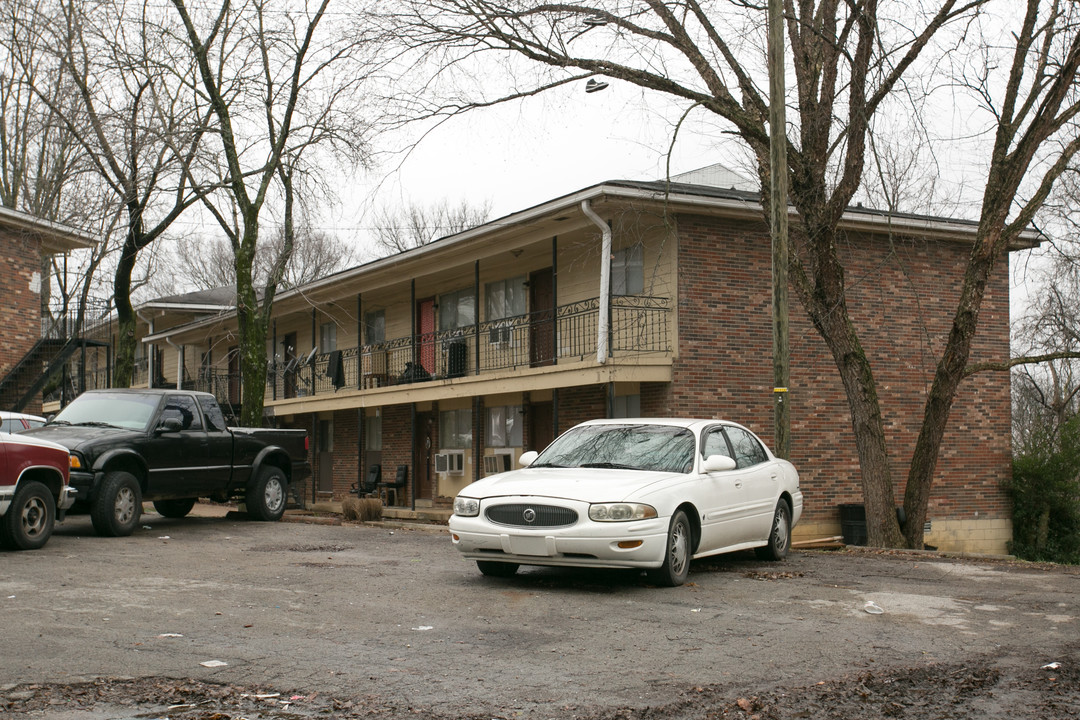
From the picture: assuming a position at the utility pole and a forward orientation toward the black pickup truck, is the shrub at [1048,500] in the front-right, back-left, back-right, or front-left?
back-right

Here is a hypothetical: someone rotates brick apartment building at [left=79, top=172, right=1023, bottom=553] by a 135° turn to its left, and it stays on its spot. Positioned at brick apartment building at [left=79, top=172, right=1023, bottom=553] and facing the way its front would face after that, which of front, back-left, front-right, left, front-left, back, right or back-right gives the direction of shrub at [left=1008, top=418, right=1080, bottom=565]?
front

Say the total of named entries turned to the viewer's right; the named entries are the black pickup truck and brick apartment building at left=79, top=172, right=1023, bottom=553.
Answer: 0

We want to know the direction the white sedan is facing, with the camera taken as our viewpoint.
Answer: facing the viewer and to the left of the viewer

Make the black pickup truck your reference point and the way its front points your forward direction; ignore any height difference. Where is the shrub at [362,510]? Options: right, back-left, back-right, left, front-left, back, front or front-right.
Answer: back

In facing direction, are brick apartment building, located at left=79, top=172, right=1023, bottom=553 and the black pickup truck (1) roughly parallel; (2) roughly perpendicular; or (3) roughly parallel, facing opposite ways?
roughly parallel

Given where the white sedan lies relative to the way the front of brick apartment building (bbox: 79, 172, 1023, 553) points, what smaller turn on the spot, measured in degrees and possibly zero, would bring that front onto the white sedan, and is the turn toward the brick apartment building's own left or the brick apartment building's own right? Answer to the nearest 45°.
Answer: approximately 45° to the brick apartment building's own left

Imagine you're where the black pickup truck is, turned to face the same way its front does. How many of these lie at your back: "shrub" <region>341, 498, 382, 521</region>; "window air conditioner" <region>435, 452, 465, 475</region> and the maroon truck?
2

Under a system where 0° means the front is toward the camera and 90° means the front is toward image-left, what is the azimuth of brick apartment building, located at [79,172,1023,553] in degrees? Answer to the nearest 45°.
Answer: approximately 45°

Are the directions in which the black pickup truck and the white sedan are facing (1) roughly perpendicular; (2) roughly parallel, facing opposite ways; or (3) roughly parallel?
roughly parallel

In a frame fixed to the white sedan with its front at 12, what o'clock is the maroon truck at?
The maroon truck is roughly at 2 o'clock from the white sedan.

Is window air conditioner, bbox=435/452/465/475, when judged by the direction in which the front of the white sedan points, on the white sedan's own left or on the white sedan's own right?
on the white sedan's own right

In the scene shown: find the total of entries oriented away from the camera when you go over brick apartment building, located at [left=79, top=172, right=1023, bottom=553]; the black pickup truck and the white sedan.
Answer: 0

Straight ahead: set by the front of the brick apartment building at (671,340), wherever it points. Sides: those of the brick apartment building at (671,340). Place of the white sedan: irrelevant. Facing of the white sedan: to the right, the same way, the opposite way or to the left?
the same way

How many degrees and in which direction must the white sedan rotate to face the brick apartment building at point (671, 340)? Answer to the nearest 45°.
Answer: approximately 135° to its right
